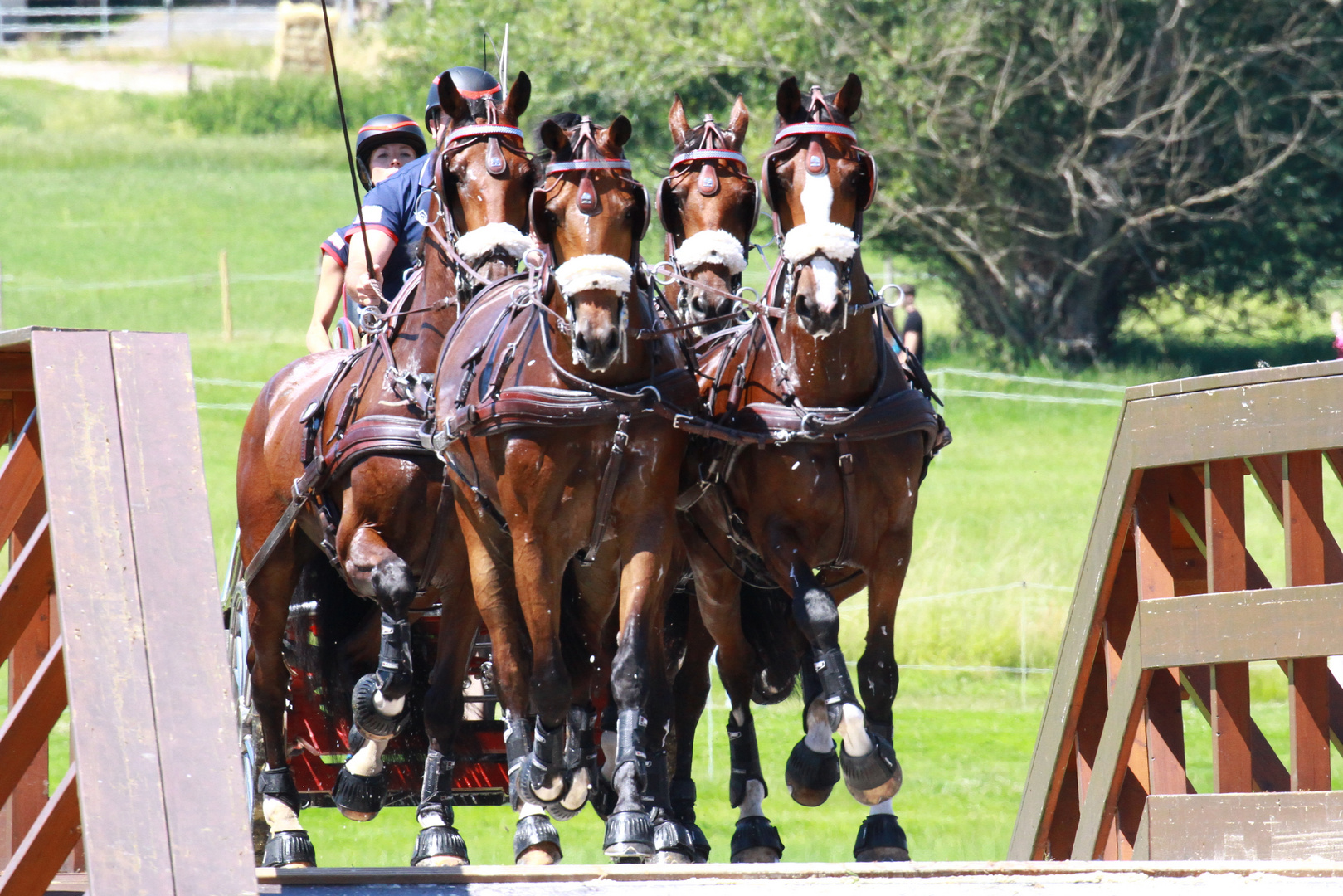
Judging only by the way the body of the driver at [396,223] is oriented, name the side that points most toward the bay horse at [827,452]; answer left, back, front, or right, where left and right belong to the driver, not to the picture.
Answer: front

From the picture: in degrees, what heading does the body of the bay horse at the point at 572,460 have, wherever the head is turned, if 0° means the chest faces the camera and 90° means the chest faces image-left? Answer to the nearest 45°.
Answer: approximately 0°

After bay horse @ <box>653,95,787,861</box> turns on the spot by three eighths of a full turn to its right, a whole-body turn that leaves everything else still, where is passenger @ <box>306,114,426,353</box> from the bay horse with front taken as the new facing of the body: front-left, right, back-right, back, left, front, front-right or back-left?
front

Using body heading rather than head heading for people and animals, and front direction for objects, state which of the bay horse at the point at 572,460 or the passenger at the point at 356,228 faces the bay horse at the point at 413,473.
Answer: the passenger

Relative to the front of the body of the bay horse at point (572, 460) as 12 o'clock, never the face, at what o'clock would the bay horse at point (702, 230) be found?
the bay horse at point (702, 230) is roughly at 7 o'clock from the bay horse at point (572, 460).

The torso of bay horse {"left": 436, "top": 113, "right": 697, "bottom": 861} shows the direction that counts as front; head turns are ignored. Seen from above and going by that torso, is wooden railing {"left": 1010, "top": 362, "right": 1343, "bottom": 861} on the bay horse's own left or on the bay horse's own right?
on the bay horse's own left

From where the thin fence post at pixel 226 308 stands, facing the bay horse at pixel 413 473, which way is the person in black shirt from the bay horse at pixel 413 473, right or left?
left

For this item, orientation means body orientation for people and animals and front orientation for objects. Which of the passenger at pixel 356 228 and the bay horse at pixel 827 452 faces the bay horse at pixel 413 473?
the passenger

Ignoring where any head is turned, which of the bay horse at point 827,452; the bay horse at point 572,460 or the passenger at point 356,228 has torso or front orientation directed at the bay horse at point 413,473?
the passenger

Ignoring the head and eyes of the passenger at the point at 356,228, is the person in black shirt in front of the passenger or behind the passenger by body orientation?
behind

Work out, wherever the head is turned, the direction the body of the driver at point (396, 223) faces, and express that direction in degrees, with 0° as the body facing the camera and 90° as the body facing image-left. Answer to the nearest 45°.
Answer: approximately 315°
